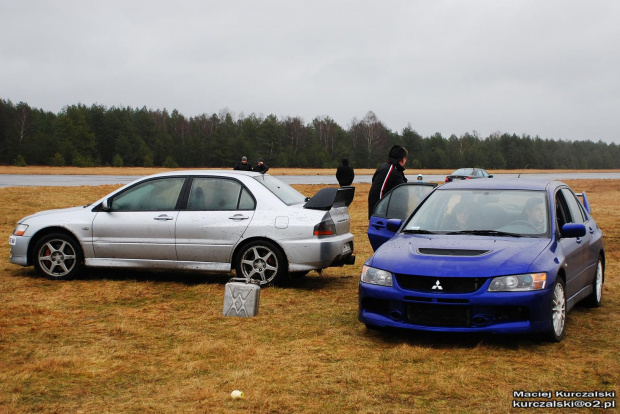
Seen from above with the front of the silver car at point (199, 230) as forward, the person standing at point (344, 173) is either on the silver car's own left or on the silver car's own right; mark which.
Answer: on the silver car's own right

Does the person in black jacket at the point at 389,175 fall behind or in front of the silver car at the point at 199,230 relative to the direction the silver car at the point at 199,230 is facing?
behind

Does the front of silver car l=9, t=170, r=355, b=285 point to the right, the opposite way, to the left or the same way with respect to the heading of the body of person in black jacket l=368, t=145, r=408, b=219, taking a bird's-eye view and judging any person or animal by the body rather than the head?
the opposite way

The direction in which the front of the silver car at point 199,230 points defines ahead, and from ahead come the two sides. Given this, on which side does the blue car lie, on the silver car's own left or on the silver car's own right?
on the silver car's own left

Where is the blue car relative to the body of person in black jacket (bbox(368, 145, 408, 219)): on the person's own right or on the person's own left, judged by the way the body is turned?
on the person's own right

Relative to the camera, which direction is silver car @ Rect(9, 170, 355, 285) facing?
to the viewer's left

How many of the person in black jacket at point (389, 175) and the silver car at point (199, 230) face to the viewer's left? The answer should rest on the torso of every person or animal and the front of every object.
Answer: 1

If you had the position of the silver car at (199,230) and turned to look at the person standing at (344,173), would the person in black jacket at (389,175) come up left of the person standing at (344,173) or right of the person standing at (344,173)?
right

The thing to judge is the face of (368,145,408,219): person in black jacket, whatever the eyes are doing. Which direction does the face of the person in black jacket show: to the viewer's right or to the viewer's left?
to the viewer's right

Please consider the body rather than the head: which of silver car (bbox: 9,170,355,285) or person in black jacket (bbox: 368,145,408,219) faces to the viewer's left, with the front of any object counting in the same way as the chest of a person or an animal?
the silver car
